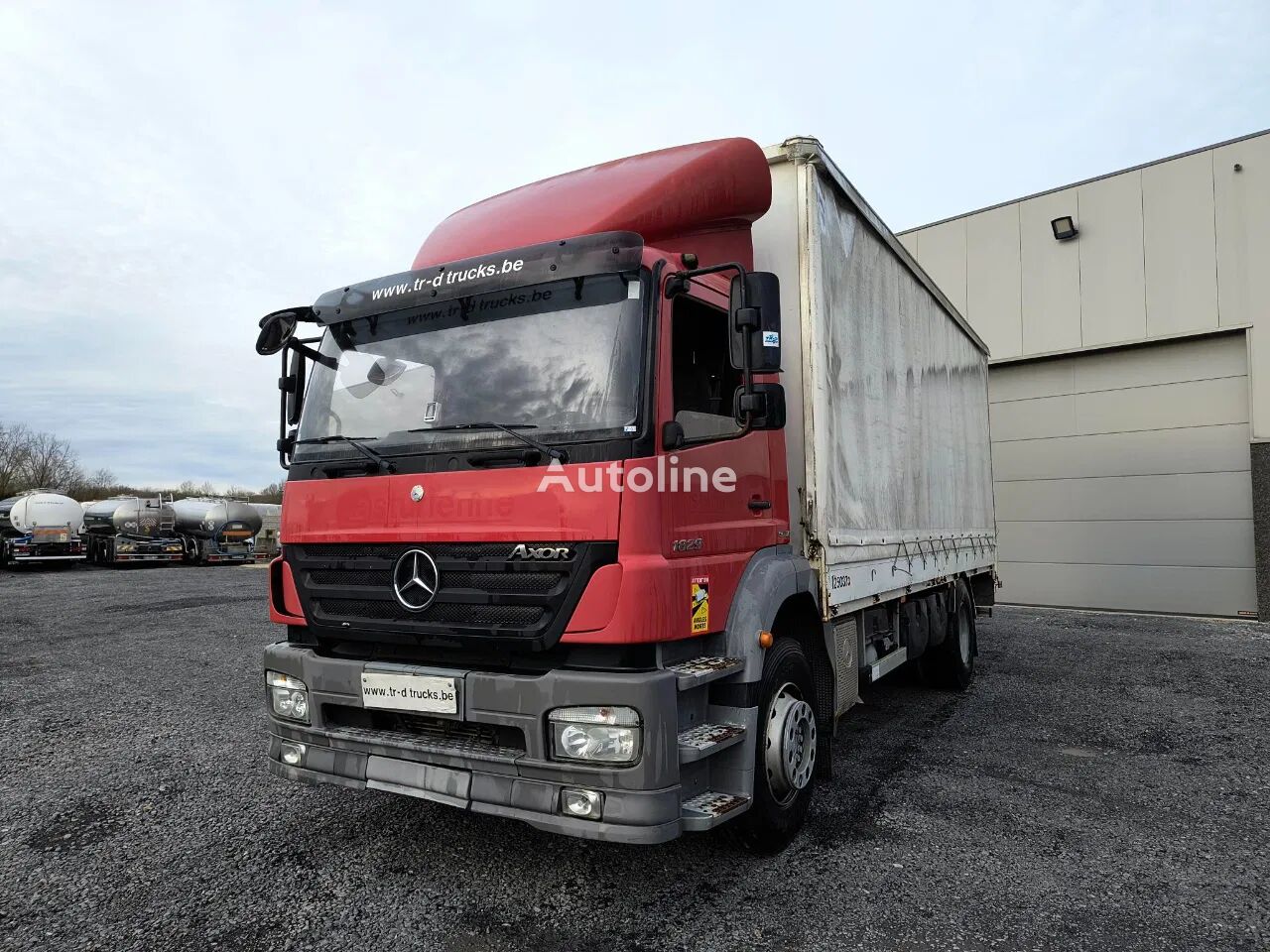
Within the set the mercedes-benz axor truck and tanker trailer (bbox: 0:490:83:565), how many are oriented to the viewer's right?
0

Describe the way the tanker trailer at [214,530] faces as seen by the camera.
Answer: facing away from the viewer and to the left of the viewer

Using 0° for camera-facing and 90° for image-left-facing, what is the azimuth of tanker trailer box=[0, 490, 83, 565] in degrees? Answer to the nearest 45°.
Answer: approximately 135°

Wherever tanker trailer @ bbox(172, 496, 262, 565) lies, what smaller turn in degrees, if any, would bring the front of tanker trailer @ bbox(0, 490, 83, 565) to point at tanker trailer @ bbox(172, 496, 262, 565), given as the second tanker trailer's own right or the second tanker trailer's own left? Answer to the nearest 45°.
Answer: approximately 135° to the second tanker trailer's own right

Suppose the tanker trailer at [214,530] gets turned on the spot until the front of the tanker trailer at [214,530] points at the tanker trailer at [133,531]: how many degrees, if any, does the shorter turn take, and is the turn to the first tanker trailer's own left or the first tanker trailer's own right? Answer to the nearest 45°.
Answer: approximately 45° to the first tanker trailer's own left

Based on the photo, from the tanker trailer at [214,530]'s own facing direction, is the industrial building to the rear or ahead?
to the rear

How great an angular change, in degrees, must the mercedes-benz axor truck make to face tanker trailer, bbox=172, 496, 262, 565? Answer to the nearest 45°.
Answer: approximately 90° to its right

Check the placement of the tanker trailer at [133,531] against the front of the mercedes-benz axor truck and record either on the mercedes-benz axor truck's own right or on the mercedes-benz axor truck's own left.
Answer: on the mercedes-benz axor truck's own right

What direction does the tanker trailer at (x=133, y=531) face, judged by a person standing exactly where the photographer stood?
facing away from the viewer and to the left of the viewer
